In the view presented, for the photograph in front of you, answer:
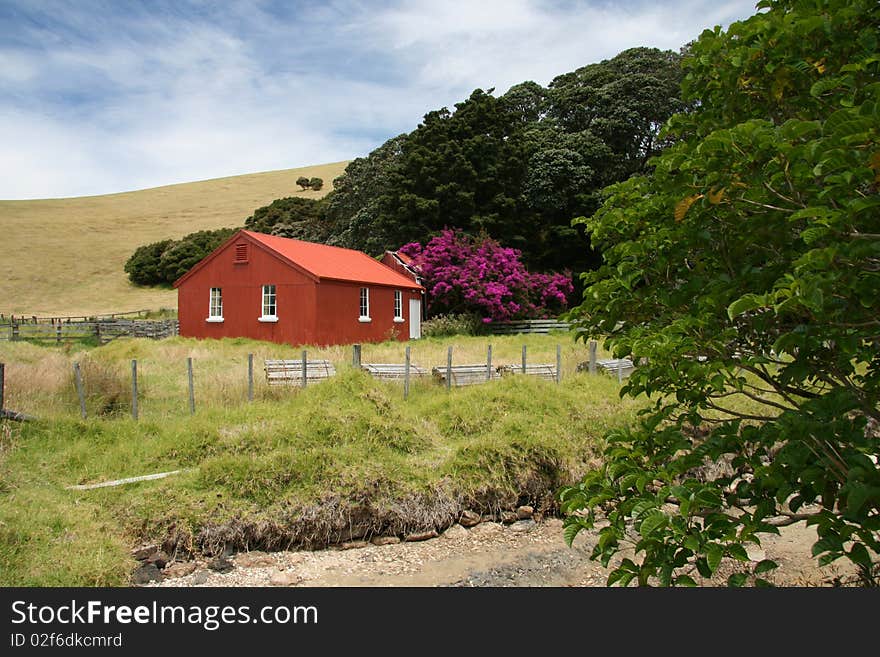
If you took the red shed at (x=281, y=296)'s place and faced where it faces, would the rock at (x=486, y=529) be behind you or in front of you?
in front

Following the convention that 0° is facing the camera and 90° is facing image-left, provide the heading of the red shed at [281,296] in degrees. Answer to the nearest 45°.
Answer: approximately 315°

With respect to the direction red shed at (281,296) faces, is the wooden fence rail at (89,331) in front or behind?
behind

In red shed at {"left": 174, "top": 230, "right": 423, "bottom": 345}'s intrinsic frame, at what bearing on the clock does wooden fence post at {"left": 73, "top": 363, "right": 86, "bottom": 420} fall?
The wooden fence post is roughly at 2 o'clock from the red shed.

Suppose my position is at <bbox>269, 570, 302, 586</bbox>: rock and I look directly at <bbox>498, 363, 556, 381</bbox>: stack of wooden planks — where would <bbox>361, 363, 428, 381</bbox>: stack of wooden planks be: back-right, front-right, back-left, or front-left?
front-left

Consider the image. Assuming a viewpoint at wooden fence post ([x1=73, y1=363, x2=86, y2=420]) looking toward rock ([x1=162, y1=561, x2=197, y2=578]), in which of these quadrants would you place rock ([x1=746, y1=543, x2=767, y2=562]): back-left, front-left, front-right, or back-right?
front-left

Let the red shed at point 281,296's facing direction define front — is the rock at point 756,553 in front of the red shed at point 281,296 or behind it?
in front

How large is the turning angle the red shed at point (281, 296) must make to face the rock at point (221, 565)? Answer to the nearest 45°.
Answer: approximately 45° to its right

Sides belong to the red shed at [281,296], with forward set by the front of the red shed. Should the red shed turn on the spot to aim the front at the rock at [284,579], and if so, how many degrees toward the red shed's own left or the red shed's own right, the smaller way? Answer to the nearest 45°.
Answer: approximately 45° to the red shed's own right

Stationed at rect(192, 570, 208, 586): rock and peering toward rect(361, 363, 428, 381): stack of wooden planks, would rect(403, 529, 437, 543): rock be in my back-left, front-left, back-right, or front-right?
front-right

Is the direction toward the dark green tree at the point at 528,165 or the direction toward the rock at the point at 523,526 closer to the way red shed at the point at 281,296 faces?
the rock

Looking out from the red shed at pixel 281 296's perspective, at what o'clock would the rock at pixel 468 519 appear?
The rock is roughly at 1 o'clock from the red shed.

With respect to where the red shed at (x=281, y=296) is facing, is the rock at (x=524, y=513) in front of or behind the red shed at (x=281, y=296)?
in front

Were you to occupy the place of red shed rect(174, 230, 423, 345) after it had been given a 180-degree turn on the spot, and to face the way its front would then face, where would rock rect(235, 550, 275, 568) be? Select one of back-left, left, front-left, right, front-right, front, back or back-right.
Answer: back-left
